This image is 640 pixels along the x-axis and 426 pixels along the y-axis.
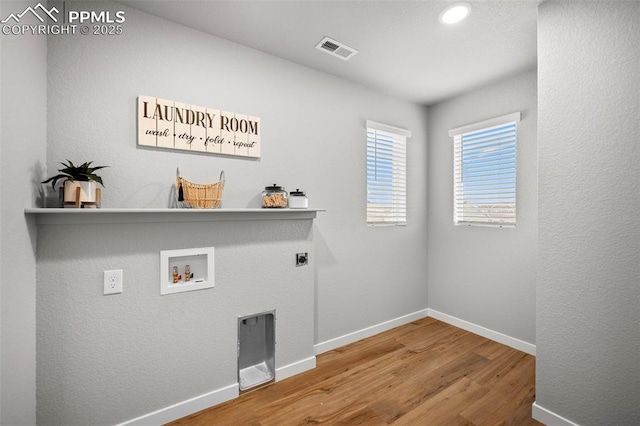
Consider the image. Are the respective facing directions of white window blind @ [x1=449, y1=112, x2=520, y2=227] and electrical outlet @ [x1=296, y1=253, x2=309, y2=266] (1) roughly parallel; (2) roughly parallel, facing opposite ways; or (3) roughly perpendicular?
roughly perpendicular

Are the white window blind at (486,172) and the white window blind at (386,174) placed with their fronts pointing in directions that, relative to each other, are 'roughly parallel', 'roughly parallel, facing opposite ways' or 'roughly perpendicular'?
roughly perpendicular

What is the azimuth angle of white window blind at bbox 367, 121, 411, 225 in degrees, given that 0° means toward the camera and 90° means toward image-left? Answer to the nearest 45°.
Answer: approximately 315°

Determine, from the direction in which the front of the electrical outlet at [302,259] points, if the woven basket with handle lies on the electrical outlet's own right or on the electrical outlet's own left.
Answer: on the electrical outlet's own right

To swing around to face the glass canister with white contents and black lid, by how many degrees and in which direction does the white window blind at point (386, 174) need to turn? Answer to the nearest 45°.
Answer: approximately 90° to its right
